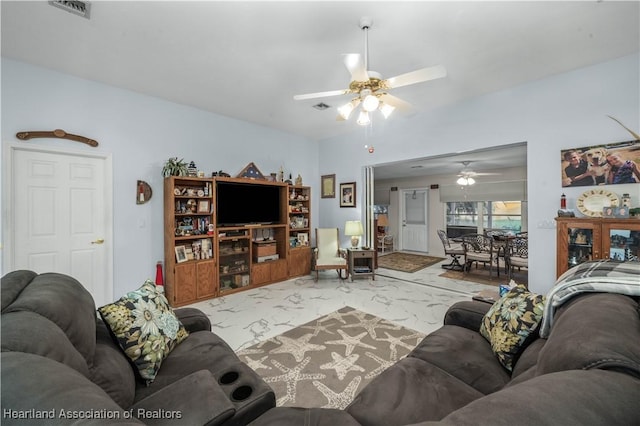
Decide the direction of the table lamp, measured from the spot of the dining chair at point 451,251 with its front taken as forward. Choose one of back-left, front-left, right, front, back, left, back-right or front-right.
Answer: back-right

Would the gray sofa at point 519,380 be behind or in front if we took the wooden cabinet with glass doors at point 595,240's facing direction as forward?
in front

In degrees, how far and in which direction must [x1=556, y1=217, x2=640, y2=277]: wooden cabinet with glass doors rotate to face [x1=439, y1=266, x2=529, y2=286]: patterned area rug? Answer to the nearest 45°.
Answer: approximately 135° to its right

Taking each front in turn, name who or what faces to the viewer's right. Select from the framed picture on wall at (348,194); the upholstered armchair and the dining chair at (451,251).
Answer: the dining chair

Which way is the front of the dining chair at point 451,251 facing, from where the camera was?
facing to the right of the viewer

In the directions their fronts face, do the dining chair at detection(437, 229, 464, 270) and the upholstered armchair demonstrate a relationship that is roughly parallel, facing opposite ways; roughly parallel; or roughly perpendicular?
roughly perpendicular

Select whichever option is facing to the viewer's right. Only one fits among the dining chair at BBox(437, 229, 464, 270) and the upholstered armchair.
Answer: the dining chair

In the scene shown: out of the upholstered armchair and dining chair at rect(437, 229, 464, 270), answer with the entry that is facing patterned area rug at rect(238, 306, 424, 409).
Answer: the upholstered armchair

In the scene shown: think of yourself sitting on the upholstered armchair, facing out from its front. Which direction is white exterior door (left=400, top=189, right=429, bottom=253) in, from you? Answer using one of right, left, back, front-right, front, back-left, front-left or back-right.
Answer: back-left
